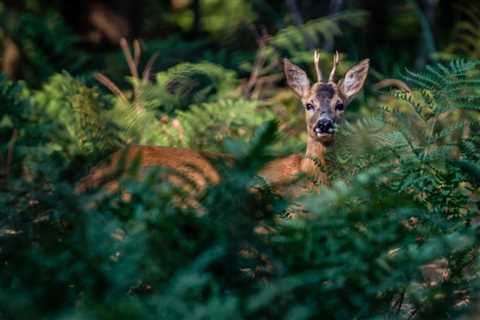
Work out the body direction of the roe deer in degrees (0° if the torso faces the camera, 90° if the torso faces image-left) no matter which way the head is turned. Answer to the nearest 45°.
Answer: approximately 270°
